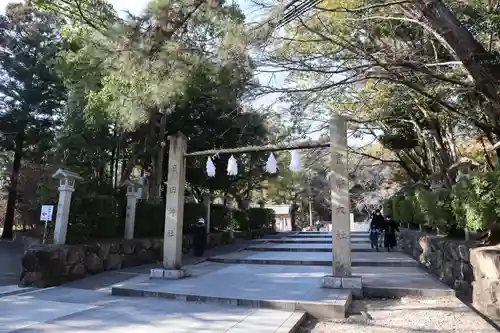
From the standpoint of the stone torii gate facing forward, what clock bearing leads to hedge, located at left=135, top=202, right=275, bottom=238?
The hedge is roughly at 5 o'clock from the stone torii gate.

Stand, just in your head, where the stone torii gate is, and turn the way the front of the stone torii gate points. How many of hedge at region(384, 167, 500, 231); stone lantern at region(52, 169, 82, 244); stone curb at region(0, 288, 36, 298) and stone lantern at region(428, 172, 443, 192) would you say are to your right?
2

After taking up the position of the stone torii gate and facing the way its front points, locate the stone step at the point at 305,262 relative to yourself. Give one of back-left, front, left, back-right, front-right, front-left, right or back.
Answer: back

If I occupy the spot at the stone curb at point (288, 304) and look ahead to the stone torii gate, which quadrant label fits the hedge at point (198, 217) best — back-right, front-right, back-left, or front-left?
front-left

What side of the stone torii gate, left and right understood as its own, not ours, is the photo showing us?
front

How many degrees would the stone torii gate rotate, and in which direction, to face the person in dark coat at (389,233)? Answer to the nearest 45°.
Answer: approximately 135° to its left
